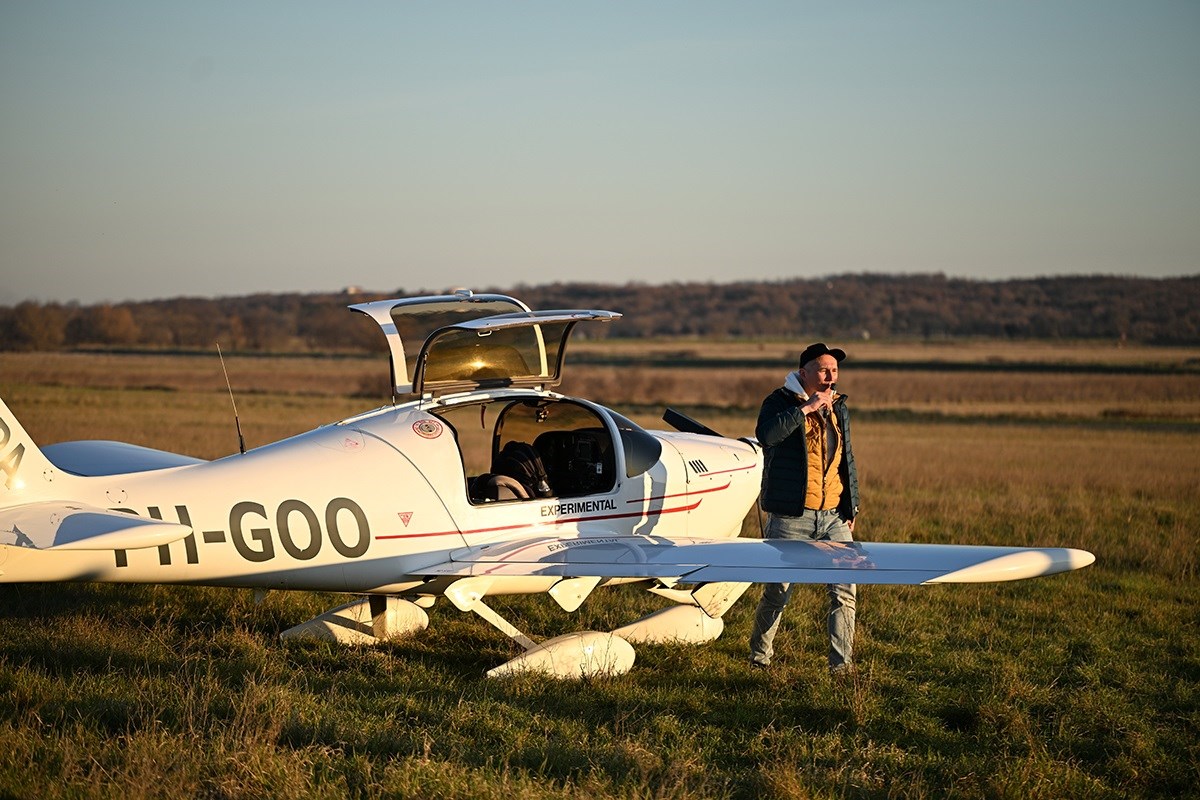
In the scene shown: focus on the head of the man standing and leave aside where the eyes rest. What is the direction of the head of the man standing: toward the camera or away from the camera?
toward the camera

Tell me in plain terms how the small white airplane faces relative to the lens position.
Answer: facing away from the viewer and to the right of the viewer

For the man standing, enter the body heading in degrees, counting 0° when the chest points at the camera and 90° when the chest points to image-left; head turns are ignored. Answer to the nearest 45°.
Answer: approximately 315°
